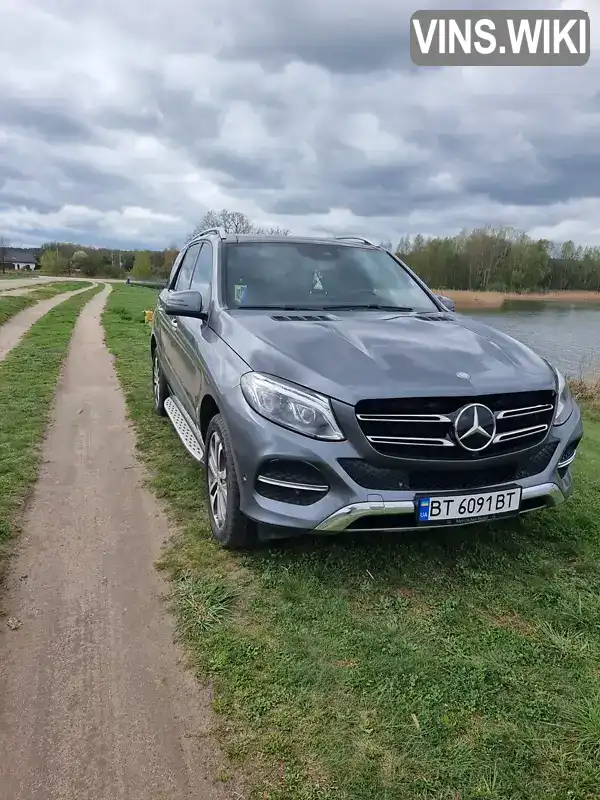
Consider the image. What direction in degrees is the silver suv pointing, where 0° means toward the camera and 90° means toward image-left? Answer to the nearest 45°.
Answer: approximately 315°
